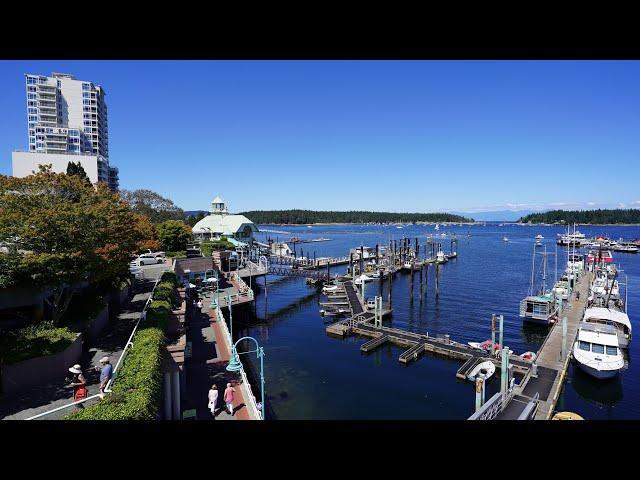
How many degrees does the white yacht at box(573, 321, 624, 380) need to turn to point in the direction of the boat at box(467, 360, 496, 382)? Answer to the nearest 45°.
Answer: approximately 45° to its right

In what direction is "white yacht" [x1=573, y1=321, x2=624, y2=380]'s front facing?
toward the camera

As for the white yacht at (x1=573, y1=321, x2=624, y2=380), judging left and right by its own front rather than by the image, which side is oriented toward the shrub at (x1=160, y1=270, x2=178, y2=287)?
right

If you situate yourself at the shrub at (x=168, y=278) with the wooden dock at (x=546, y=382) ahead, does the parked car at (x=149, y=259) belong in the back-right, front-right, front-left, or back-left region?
back-left

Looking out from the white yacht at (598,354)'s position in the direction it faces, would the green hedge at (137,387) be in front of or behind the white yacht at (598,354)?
in front

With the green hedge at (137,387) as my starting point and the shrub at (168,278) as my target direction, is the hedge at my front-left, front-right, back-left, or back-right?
front-left

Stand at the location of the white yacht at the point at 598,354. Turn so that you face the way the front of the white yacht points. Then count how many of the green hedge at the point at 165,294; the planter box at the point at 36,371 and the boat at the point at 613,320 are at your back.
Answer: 1

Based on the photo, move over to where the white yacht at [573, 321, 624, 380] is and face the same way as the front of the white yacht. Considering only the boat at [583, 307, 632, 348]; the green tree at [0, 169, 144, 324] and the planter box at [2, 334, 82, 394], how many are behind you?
1

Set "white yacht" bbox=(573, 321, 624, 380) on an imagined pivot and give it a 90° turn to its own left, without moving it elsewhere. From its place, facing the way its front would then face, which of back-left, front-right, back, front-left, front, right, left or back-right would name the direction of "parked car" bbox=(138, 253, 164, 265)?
back

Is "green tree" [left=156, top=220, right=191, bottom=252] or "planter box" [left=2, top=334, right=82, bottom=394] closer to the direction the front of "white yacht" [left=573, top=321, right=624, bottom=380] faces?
the planter box

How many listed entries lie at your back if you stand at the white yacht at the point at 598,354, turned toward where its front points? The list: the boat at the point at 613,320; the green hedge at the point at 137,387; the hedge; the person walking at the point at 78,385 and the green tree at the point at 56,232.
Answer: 1

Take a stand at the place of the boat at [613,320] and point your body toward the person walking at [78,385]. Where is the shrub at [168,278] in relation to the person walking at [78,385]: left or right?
right

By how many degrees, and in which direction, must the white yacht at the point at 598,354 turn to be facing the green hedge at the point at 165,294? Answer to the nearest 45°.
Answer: approximately 45° to its right

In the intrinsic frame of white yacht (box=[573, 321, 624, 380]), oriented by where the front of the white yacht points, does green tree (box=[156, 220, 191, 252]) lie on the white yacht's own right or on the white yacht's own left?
on the white yacht's own right

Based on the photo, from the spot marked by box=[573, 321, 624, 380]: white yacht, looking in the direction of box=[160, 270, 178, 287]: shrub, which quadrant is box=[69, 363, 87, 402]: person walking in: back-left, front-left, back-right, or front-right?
front-left

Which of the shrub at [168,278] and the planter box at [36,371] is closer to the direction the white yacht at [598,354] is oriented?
the planter box

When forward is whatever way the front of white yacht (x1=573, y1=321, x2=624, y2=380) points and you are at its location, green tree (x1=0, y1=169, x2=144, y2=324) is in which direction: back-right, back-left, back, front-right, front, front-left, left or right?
front-right

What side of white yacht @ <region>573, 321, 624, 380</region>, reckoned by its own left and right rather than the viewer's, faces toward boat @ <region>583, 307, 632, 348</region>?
back
